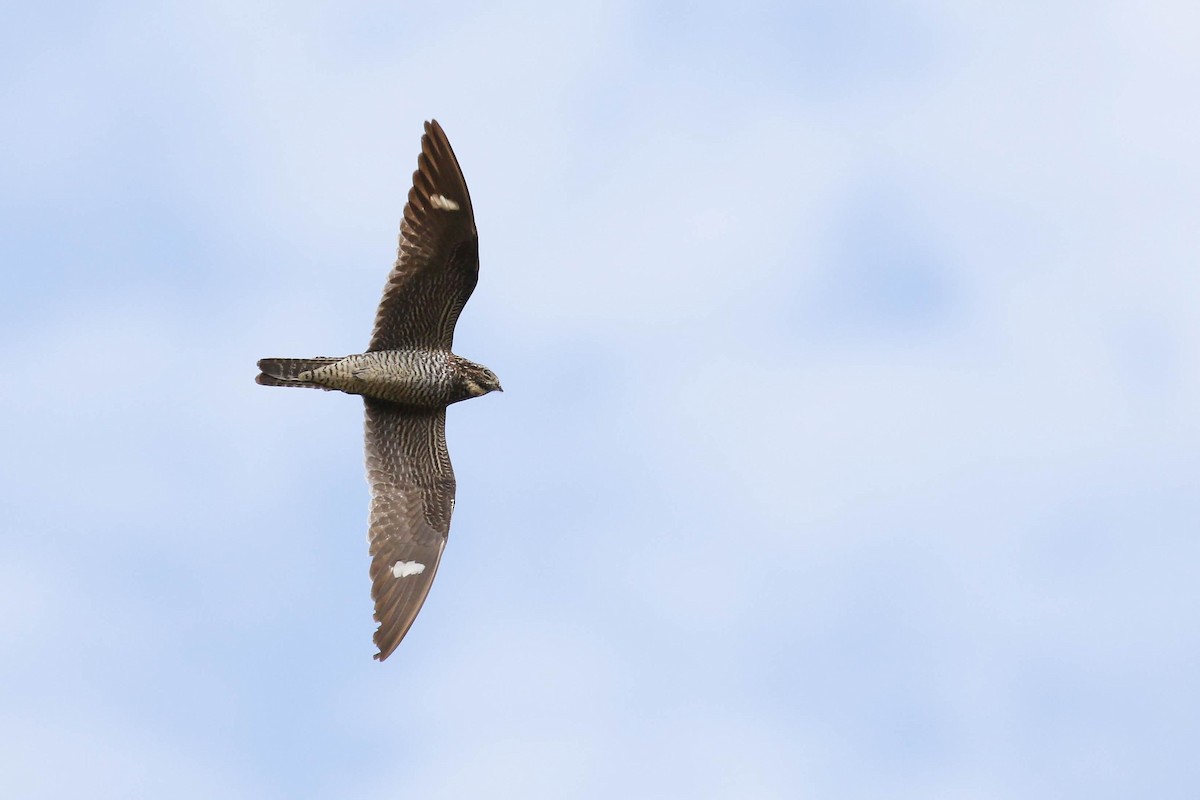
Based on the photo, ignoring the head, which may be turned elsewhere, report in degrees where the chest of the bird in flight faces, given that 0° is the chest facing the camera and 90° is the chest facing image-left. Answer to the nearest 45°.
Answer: approximately 270°
